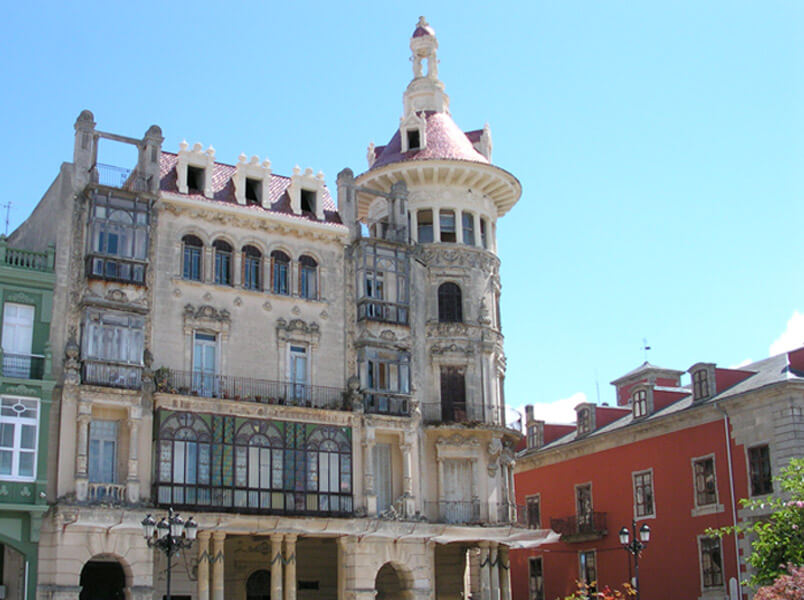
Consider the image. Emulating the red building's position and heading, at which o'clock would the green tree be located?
The green tree is roughly at 10 o'clock from the red building.

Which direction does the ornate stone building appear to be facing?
toward the camera

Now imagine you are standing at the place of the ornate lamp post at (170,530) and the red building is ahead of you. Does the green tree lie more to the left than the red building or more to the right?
right

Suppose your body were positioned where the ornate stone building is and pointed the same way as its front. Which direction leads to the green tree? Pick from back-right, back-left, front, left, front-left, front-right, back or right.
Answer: front-left

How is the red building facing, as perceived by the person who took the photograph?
facing the viewer and to the left of the viewer

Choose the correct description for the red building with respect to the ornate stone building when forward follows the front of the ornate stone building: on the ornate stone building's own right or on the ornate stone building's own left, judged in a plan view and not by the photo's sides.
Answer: on the ornate stone building's own left

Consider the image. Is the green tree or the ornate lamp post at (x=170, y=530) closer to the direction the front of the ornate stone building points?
the ornate lamp post

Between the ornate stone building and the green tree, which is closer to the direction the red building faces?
the ornate stone building

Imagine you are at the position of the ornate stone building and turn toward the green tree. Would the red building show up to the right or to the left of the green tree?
left

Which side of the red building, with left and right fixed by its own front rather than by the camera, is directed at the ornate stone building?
front

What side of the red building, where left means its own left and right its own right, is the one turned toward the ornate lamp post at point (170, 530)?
front

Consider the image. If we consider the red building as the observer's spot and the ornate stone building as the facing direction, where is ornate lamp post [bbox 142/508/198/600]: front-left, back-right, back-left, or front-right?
front-left

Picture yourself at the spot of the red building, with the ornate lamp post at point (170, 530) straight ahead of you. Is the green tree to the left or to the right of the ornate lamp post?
left

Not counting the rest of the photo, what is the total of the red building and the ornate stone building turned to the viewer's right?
0
